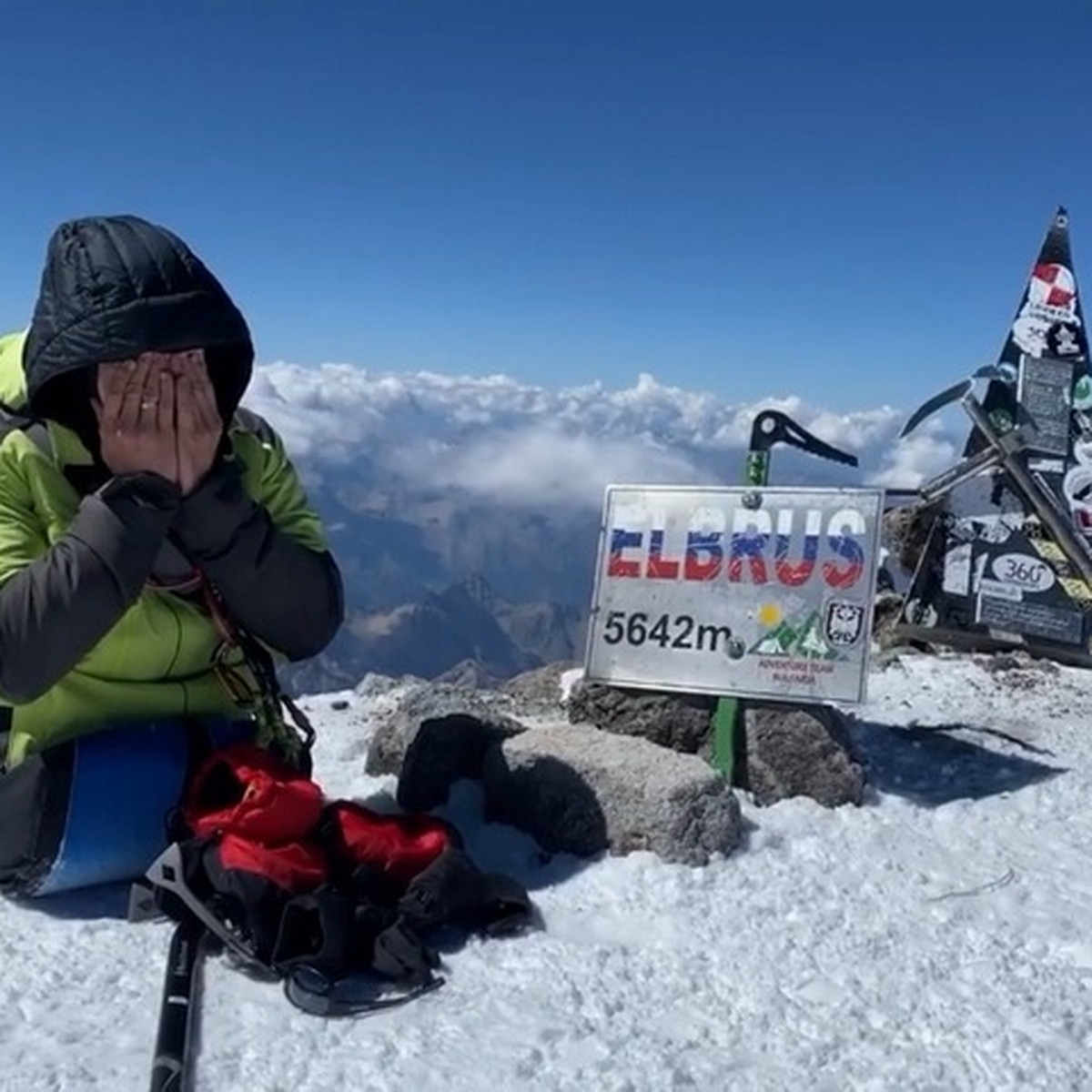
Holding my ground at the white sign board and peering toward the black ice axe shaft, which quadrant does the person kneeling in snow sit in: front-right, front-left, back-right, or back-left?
front-right

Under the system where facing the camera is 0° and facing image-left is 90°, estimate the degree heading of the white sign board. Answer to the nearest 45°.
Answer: approximately 0°

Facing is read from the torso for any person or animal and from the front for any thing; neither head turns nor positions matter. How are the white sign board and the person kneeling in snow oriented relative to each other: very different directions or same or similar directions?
same or similar directions

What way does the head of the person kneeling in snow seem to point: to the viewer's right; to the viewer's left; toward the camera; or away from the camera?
toward the camera

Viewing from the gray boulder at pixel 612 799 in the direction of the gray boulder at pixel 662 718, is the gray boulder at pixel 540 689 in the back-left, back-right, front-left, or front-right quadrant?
front-left

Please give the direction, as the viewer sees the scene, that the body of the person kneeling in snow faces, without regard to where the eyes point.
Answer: toward the camera

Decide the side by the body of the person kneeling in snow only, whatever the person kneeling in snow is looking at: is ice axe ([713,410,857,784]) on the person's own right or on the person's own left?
on the person's own left

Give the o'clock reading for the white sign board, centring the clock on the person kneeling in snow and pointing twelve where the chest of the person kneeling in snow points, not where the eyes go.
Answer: The white sign board is roughly at 8 o'clock from the person kneeling in snow.

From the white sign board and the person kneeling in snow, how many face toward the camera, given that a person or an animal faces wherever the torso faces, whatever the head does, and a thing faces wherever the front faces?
2

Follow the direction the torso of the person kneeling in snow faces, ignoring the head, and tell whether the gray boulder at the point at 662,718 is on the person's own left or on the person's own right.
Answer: on the person's own left

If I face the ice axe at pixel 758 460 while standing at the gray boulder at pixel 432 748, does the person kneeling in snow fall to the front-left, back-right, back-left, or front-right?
back-right

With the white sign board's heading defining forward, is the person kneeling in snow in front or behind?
in front

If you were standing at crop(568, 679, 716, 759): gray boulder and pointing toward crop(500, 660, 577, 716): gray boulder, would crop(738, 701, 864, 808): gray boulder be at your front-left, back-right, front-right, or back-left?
back-right
